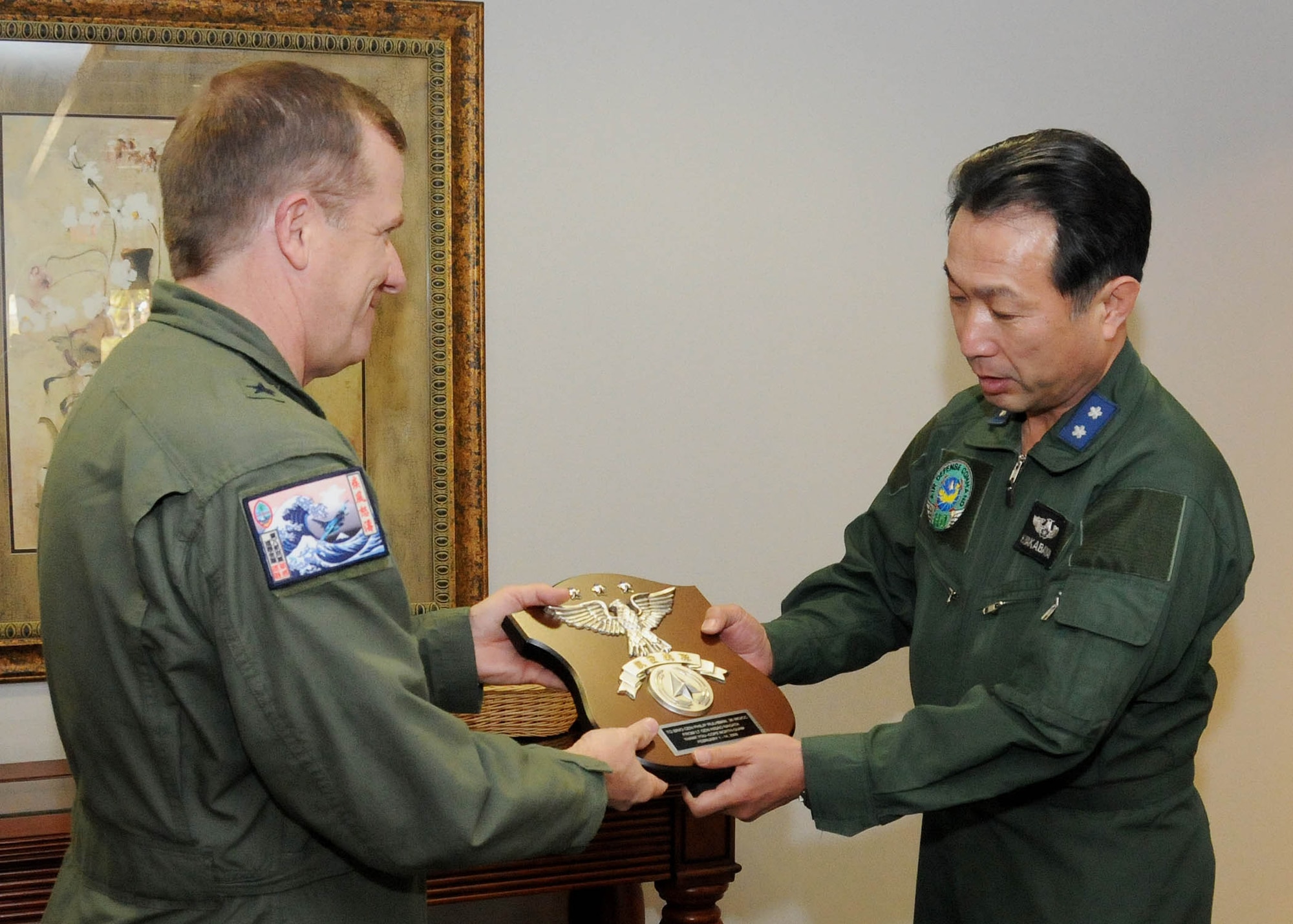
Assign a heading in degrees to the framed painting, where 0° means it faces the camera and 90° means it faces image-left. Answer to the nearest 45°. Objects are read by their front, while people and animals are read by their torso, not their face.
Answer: approximately 0°

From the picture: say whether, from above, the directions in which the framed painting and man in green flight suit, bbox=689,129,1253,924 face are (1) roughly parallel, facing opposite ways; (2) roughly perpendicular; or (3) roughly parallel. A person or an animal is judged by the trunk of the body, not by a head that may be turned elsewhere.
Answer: roughly perpendicular

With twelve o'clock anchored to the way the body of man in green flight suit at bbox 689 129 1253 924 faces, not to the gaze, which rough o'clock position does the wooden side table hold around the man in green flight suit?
The wooden side table is roughly at 2 o'clock from the man in green flight suit.

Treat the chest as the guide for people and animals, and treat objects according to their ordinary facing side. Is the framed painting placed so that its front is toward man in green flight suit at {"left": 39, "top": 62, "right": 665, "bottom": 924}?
yes

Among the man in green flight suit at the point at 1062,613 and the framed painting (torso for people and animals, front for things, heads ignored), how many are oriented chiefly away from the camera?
0

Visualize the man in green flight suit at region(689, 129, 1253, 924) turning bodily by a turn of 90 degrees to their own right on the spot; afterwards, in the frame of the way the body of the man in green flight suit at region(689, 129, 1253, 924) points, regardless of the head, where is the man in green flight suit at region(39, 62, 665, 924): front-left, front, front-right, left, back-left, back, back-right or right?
left

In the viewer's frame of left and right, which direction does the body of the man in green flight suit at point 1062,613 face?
facing the viewer and to the left of the viewer

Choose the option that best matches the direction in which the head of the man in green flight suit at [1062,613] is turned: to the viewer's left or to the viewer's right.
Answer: to the viewer's left

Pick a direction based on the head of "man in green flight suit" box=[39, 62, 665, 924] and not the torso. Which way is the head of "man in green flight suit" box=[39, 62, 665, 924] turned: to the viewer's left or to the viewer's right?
to the viewer's right

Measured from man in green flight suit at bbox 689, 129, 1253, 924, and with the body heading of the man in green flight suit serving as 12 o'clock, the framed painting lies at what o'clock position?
The framed painting is roughly at 2 o'clock from the man in green flight suit.
